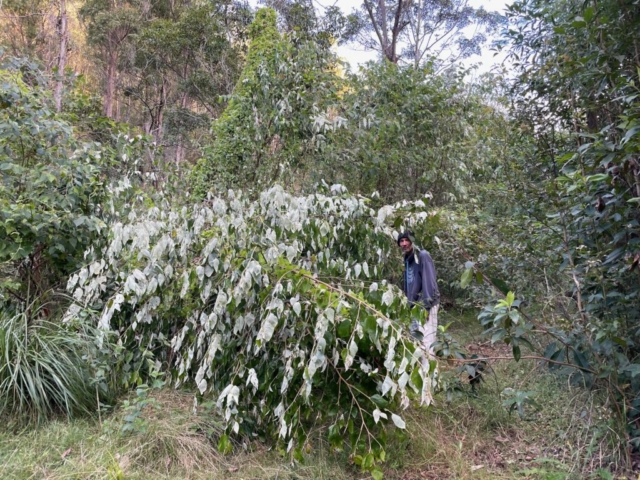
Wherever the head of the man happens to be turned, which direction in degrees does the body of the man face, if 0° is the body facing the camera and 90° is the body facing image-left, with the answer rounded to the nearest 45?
approximately 45°

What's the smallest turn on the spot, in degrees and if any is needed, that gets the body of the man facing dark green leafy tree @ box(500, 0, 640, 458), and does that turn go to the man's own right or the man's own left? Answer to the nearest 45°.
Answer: approximately 90° to the man's own left

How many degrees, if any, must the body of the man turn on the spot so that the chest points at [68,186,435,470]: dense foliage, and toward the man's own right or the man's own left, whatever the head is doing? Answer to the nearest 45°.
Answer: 0° — they already face it

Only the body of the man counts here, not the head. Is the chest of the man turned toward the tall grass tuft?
yes

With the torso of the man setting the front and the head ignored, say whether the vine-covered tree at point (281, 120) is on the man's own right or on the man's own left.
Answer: on the man's own right

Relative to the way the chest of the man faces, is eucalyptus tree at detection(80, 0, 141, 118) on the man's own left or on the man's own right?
on the man's own right

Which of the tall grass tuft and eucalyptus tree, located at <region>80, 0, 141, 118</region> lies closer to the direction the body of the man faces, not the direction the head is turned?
the tall grass tuft
